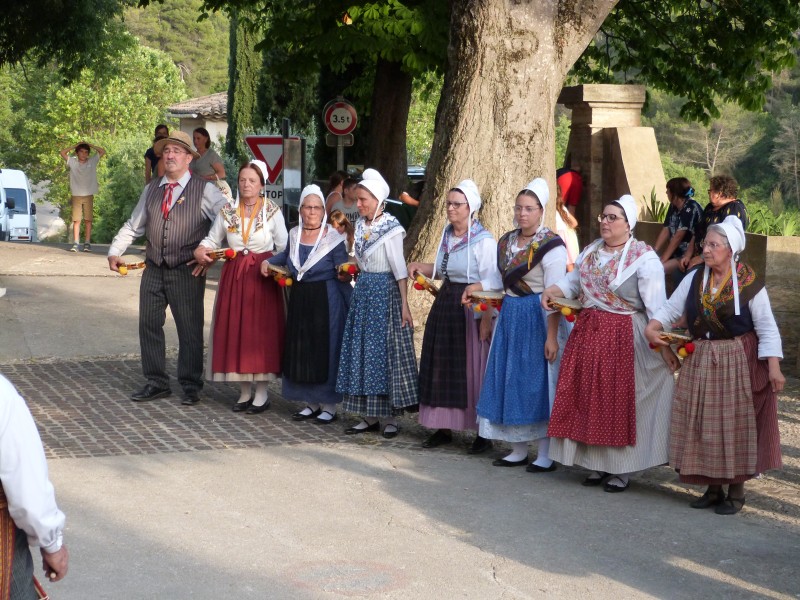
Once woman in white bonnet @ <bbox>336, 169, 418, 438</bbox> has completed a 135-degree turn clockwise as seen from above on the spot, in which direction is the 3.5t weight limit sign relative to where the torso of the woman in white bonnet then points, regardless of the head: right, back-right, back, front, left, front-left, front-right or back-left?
front

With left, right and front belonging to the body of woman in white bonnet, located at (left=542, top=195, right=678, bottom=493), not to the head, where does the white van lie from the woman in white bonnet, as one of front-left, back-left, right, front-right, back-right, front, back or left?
right

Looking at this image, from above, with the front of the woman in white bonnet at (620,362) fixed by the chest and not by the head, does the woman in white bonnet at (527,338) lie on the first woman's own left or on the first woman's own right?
on the first woman's own right

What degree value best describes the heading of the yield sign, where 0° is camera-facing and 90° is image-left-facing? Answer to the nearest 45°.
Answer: approximately 0°

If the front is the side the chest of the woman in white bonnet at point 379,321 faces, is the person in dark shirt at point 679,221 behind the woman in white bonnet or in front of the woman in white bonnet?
behind

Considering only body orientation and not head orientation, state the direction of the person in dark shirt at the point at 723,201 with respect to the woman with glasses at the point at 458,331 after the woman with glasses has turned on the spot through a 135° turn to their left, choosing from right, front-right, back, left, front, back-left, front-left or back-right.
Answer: front-left

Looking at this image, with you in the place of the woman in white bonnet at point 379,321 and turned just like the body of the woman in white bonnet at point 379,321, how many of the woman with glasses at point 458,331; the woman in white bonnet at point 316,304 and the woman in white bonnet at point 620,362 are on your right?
1

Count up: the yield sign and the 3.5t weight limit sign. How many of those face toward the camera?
2

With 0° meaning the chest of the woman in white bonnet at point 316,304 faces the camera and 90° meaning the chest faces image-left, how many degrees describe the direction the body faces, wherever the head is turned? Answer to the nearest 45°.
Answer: approximately 45°

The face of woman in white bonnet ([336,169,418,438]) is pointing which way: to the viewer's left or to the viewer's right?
to the viewer's left

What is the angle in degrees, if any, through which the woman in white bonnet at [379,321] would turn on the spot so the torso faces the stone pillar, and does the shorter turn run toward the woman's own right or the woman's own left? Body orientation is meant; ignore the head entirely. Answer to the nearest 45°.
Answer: approximately 180°
